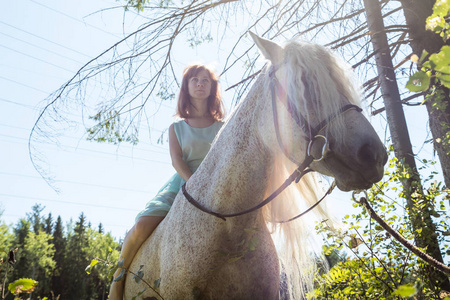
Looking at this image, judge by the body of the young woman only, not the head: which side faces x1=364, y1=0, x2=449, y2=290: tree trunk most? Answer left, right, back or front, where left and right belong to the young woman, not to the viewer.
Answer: left

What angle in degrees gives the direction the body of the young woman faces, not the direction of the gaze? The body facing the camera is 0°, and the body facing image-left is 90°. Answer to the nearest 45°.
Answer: approximately 0°
